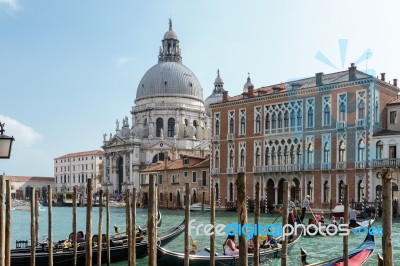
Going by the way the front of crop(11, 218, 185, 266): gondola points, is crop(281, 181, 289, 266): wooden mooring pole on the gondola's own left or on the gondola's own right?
on the gondola's own left
